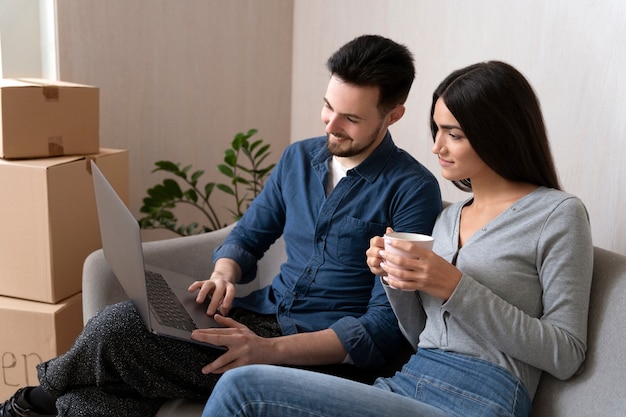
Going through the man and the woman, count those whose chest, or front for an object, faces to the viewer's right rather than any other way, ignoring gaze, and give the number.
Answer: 0

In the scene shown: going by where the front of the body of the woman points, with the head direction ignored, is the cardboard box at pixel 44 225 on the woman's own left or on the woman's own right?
on the woman's own right

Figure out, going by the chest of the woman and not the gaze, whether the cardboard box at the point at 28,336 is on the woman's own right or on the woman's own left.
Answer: on the woman's own right

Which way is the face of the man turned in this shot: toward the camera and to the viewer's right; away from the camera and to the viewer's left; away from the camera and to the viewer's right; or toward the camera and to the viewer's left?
toward the camera and to the viewer's left

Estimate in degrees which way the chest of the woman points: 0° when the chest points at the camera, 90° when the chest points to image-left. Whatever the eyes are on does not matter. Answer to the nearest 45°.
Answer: approximately 45°

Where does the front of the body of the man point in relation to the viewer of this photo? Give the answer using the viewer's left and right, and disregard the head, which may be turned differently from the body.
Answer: facing the viewer and to the left of the viewer

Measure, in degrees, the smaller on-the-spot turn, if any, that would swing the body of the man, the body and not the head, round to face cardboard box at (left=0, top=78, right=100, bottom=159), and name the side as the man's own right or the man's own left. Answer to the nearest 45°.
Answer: approximately 90° to the man's own right

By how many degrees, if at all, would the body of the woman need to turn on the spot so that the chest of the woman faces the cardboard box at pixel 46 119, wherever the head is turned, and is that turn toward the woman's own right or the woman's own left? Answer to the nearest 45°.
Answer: approximately 90° to the woman's own right
